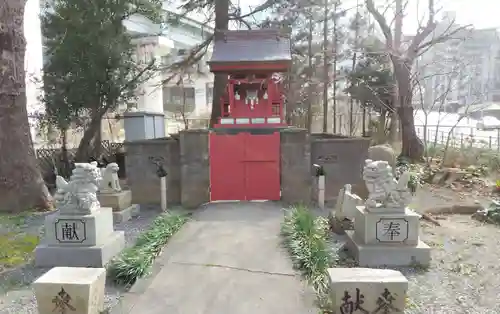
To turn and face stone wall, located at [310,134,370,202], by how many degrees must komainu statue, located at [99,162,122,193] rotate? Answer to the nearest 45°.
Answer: approximately 45° to its left

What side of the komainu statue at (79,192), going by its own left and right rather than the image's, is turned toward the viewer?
right

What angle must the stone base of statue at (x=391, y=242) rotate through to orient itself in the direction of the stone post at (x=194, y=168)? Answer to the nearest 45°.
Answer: approximately 135° to its right

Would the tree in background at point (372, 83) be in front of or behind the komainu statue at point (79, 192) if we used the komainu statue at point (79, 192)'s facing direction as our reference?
in front

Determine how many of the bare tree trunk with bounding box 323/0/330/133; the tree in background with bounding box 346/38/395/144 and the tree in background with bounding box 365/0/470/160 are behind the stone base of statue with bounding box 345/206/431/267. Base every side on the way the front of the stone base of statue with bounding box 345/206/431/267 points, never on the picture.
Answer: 3

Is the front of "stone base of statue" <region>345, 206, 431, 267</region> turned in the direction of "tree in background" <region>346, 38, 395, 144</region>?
no

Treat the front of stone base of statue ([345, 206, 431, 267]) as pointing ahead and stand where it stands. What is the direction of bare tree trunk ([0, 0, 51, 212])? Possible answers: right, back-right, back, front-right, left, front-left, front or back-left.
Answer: right

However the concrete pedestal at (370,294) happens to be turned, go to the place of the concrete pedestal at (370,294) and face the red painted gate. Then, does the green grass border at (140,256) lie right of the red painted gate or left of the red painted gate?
left

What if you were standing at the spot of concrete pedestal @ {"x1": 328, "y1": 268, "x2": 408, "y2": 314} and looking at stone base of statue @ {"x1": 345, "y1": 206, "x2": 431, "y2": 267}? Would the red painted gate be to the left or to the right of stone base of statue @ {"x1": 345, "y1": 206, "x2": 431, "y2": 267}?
left

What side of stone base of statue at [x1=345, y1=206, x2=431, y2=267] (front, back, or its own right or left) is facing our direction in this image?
front

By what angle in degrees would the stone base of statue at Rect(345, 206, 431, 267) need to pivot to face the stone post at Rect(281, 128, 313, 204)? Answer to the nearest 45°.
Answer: approximately 135° to its right
